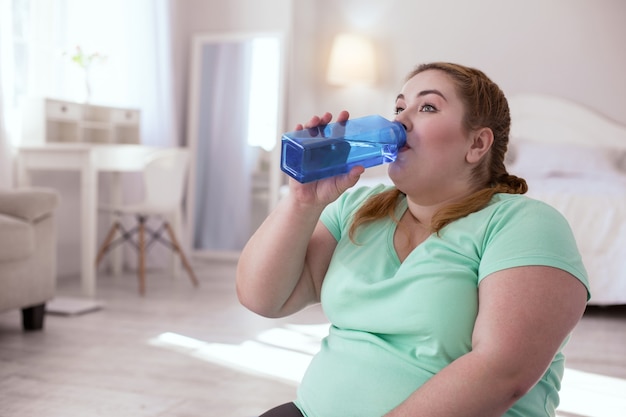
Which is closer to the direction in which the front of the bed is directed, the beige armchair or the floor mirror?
the beige armchair

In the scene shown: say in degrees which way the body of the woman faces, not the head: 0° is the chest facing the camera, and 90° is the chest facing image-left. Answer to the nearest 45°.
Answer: approximately 45°

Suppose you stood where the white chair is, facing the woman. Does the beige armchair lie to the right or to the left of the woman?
right

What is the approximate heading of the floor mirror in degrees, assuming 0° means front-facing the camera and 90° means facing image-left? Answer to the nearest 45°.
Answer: approximately 0°

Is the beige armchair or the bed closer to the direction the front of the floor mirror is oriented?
the beige armchair

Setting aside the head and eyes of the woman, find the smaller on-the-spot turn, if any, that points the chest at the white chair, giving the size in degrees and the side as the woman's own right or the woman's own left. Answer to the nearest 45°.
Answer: approximately 90° to the woman's own right

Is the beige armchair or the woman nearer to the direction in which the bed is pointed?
the woman

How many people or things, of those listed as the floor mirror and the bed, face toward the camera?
2

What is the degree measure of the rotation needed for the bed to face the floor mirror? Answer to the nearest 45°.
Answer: approximately 90° to its right

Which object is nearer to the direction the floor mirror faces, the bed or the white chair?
the white chair

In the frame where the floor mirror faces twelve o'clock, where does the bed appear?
The bed is roughly at 10 o'clock from the floor mirror.

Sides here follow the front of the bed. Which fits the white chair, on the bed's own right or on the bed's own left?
on the bed's own right
